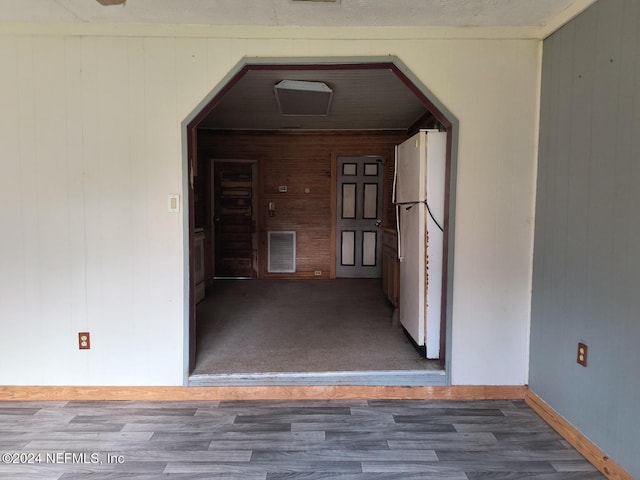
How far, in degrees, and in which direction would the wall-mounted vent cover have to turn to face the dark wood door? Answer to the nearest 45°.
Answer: approximately 90° to its right

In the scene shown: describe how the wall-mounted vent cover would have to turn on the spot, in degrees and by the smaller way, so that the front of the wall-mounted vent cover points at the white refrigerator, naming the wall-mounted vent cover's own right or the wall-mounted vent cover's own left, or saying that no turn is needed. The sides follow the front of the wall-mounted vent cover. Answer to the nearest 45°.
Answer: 0° — it already faces it

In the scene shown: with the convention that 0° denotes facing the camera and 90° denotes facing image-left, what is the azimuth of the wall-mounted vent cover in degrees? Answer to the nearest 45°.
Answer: approximately 0°
